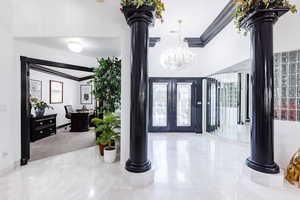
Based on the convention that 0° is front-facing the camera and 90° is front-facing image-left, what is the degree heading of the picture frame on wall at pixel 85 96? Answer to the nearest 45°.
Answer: approximately 0°

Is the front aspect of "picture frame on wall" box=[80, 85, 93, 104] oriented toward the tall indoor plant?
yes

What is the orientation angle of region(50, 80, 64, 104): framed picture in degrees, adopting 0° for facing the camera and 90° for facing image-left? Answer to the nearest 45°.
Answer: approximately 315°

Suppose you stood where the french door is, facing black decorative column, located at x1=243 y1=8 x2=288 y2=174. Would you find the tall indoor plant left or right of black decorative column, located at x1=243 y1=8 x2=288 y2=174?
right

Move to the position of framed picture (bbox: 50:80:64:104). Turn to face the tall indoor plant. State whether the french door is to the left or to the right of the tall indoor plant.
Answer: left

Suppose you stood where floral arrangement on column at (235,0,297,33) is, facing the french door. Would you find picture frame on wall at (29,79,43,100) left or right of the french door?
left

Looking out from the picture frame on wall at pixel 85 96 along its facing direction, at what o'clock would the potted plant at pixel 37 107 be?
The potted plant is roughly at 1 o'clock from the picture frame on wall.

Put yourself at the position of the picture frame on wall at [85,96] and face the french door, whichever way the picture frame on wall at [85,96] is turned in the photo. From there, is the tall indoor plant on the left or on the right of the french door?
right
